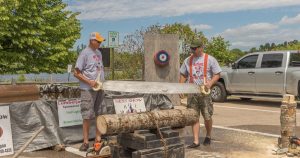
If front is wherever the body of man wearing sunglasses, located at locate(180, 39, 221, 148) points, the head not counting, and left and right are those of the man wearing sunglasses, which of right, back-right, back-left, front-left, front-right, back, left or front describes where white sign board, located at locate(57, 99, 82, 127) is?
front-right

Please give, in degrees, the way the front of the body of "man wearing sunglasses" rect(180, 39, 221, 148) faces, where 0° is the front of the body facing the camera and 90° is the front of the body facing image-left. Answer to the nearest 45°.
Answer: approximately 45°

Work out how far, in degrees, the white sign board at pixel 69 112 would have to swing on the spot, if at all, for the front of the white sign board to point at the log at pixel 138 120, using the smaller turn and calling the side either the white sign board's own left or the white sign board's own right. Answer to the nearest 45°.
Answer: approximately 45° to the white sign board's own left

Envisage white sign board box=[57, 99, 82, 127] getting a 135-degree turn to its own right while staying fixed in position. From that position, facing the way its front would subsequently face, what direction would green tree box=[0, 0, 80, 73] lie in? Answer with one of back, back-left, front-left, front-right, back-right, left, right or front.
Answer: front-right

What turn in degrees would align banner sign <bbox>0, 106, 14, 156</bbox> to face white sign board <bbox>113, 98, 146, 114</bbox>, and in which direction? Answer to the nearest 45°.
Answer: approximately 90° to its left

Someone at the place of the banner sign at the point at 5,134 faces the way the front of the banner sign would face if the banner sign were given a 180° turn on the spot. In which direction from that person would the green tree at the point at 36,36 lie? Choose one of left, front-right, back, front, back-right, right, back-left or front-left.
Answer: front

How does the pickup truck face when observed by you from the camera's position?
facing to the left of the viewer

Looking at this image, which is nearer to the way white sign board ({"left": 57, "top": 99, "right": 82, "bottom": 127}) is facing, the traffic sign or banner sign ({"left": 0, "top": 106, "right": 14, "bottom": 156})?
the banner sign

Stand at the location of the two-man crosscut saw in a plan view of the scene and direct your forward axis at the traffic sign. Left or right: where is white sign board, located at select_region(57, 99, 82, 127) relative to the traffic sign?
left

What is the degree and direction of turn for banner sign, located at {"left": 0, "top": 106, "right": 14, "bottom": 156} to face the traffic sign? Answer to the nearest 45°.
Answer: approximately 135° to its left

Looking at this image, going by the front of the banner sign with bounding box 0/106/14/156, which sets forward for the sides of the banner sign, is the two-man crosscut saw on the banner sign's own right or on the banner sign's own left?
on the banner sign's own left
